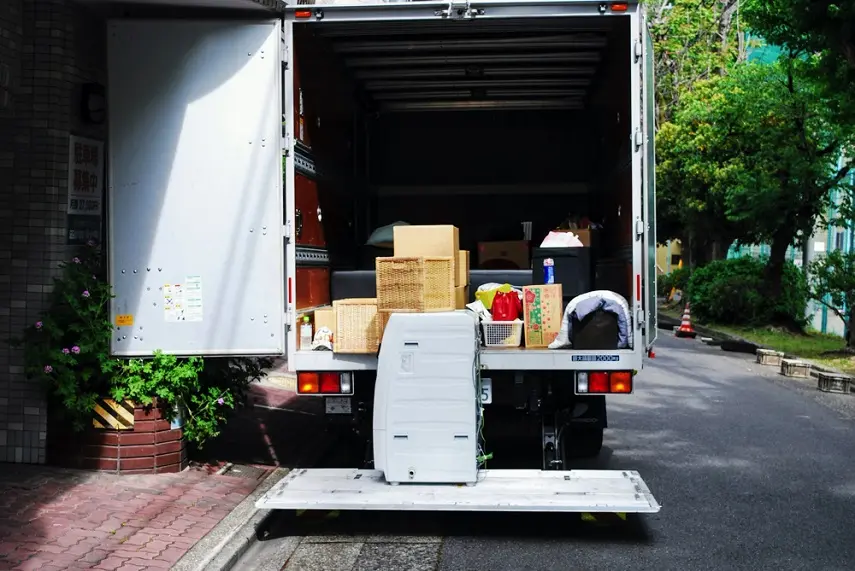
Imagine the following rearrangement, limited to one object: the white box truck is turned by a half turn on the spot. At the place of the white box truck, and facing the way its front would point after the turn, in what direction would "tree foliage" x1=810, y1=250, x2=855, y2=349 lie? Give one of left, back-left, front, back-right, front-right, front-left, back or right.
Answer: back-left

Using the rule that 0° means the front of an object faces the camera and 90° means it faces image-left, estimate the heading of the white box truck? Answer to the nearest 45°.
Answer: approximately 180°

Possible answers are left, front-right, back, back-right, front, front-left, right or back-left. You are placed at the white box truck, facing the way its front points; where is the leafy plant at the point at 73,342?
left

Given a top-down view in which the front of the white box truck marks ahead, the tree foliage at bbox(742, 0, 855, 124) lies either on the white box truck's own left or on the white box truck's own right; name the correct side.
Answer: on the white box truck's own right

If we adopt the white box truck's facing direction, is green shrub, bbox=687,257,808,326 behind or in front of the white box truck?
in front
